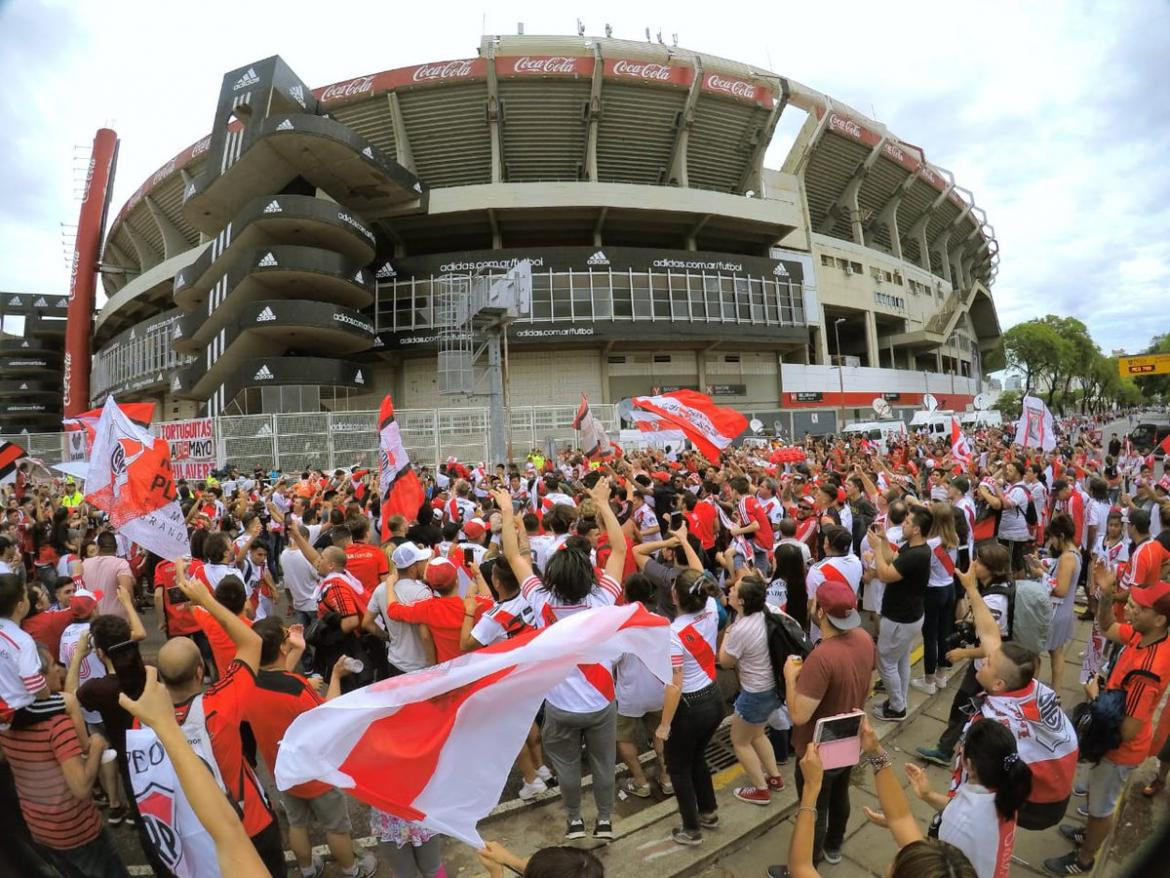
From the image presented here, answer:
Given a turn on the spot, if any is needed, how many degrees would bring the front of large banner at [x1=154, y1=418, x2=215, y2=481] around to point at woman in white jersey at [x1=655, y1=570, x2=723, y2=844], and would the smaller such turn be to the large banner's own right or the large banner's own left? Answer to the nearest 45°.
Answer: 0° — it already faces them

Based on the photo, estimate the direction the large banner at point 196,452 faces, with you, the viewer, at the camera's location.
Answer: facing the viewer

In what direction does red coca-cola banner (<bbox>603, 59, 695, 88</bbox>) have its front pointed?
toward the camera

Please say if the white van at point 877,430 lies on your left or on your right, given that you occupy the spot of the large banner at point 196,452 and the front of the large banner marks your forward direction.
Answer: on your left

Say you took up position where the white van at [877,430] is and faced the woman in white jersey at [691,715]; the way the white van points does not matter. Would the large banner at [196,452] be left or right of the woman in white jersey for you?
right

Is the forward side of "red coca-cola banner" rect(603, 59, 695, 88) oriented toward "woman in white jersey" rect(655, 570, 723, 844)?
yes

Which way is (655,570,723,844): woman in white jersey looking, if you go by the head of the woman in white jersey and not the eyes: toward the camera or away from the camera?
away from the camera

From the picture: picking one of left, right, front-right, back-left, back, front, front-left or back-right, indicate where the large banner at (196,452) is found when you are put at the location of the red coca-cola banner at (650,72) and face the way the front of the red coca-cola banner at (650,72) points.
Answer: front-right

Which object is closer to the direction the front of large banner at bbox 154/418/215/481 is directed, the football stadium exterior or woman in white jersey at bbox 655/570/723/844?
the woman in white jersey

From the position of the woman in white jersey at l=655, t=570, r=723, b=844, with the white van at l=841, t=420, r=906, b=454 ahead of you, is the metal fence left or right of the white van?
left

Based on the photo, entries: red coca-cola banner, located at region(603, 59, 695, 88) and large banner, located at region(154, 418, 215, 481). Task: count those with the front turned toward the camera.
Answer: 2
